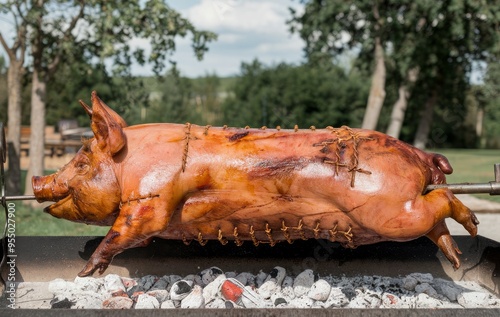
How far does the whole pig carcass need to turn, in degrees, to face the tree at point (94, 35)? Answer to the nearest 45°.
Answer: approximately 45° to its right

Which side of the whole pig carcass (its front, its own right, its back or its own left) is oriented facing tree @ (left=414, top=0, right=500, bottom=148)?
right

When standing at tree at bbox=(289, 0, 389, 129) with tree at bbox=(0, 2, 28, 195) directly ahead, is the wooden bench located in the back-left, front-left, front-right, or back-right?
front-right

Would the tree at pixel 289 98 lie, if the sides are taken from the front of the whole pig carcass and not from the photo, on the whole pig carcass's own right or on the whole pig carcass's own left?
on the whole pig carcass's own right

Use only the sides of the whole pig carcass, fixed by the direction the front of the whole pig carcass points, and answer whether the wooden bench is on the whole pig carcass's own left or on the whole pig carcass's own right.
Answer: on the whole pig carcass's own right

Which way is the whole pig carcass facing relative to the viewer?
to the viewer's left

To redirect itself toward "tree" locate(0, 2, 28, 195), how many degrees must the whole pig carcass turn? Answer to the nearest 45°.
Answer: approximately 45° to its right

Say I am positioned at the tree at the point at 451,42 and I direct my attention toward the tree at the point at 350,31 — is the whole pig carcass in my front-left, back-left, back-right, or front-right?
front-left
